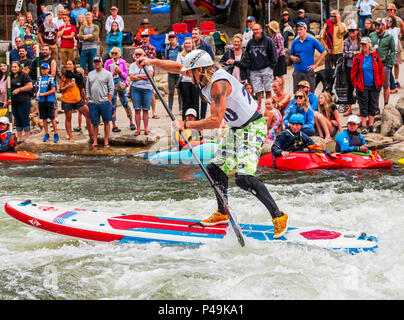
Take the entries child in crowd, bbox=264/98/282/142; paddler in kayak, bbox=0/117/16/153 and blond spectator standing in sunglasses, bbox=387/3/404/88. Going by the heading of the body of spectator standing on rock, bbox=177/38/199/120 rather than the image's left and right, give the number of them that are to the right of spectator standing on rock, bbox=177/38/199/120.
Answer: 1

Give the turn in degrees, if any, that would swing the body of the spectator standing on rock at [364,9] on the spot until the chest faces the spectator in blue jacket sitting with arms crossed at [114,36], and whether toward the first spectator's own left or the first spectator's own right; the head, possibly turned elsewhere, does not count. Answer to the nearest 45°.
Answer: approximately 45° to the first spectator's own right

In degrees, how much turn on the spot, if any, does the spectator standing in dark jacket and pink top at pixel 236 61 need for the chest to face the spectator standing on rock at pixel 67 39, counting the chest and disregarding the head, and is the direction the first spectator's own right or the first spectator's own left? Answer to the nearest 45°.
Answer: approximately 135° to the first spectator's own right

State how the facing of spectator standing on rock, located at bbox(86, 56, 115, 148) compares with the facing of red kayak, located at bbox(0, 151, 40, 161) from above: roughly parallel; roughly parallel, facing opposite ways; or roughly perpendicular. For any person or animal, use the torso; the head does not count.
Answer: roughly perpendicular

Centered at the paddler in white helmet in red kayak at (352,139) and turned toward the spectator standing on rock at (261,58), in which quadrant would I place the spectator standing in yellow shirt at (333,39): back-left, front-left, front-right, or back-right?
front-right

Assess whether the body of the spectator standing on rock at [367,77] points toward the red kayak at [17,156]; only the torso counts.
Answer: no

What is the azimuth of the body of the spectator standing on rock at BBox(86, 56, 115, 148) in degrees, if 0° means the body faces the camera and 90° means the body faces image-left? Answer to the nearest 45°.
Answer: approximately 0°

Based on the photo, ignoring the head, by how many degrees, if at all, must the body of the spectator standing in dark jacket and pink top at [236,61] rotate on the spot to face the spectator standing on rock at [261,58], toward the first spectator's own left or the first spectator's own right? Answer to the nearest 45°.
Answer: approximately 45° to the first spectator's own left

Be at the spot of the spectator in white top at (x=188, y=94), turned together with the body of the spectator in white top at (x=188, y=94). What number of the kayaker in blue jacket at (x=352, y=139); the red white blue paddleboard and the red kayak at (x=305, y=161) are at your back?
0

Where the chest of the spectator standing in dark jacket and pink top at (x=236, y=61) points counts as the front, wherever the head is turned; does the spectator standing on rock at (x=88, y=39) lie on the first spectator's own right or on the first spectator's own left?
on the first spectator's own right

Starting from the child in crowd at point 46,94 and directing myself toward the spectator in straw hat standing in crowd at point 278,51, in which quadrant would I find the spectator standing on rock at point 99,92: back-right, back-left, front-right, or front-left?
front-right

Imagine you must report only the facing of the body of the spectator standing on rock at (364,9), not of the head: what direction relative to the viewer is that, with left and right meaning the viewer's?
facing the viewer

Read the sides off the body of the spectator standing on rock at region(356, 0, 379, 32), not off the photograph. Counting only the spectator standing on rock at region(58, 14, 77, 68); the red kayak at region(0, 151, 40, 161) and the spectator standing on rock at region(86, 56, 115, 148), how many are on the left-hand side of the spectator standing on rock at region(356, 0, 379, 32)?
0

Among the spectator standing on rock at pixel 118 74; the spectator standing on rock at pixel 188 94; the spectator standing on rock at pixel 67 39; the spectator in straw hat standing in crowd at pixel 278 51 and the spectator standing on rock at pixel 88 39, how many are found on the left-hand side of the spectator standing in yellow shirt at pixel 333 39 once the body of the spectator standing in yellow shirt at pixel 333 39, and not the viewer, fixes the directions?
0

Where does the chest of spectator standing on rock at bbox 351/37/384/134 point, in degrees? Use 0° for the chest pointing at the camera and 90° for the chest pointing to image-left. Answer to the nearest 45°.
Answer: approximately 0°

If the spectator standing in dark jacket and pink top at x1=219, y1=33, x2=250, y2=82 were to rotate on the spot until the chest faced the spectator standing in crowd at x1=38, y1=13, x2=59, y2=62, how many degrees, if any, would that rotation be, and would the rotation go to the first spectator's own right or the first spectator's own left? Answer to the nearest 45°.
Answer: approximately 135° to the first spectator's own right

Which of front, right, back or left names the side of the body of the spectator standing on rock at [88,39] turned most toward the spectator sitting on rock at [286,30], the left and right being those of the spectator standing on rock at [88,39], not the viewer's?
left

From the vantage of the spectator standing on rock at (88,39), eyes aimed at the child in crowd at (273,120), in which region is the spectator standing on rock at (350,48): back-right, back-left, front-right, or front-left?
front-left
